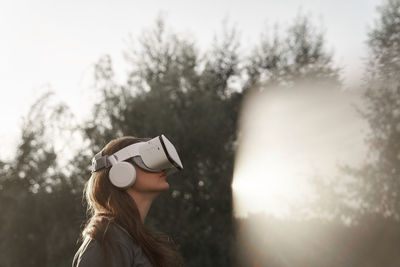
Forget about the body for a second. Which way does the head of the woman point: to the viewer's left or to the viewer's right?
to the viewer's right

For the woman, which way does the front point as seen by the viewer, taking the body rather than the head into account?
to the viewer's right
